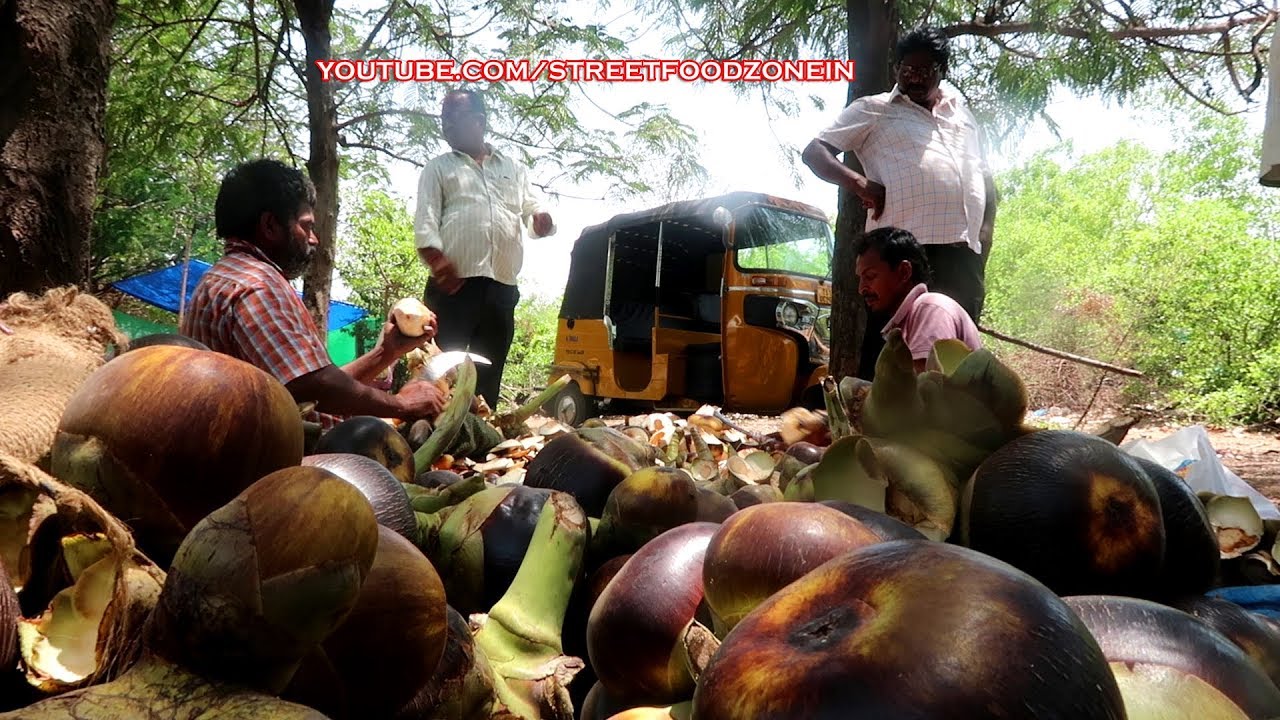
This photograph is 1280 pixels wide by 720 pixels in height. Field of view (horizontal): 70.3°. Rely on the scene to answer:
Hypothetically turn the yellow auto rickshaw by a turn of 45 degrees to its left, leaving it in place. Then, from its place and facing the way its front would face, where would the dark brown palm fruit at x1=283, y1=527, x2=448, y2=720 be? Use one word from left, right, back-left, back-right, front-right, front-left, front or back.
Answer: right

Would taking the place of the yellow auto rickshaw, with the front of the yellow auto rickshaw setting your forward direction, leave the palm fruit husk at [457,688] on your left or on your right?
on your right

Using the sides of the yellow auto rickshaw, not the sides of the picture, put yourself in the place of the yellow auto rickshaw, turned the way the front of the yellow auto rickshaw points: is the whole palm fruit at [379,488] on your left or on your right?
on your right

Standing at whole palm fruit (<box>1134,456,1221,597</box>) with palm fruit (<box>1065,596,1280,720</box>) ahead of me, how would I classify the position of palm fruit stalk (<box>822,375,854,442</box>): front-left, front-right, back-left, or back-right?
back-right

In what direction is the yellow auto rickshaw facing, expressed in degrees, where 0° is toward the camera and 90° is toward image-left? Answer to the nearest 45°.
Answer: approximately 315°

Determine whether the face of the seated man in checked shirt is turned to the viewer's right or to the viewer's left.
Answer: to the viewer's right

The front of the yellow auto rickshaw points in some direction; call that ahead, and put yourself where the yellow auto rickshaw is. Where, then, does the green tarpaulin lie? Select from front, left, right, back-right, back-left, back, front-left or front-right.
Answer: back

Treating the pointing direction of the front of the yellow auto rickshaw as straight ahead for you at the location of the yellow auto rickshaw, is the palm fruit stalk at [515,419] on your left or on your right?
on your right

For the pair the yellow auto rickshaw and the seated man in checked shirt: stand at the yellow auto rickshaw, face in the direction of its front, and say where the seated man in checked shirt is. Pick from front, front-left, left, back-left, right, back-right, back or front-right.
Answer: front-right

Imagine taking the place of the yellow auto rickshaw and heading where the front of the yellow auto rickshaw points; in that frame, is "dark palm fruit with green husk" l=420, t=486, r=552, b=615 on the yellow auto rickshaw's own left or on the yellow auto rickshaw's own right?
on the yellow auto rickshaw's own right

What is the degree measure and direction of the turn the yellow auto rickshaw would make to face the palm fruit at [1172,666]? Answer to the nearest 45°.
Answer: approximately 45° to its right

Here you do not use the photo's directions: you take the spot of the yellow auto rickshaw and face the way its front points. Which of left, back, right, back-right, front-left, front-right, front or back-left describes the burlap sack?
front-right
